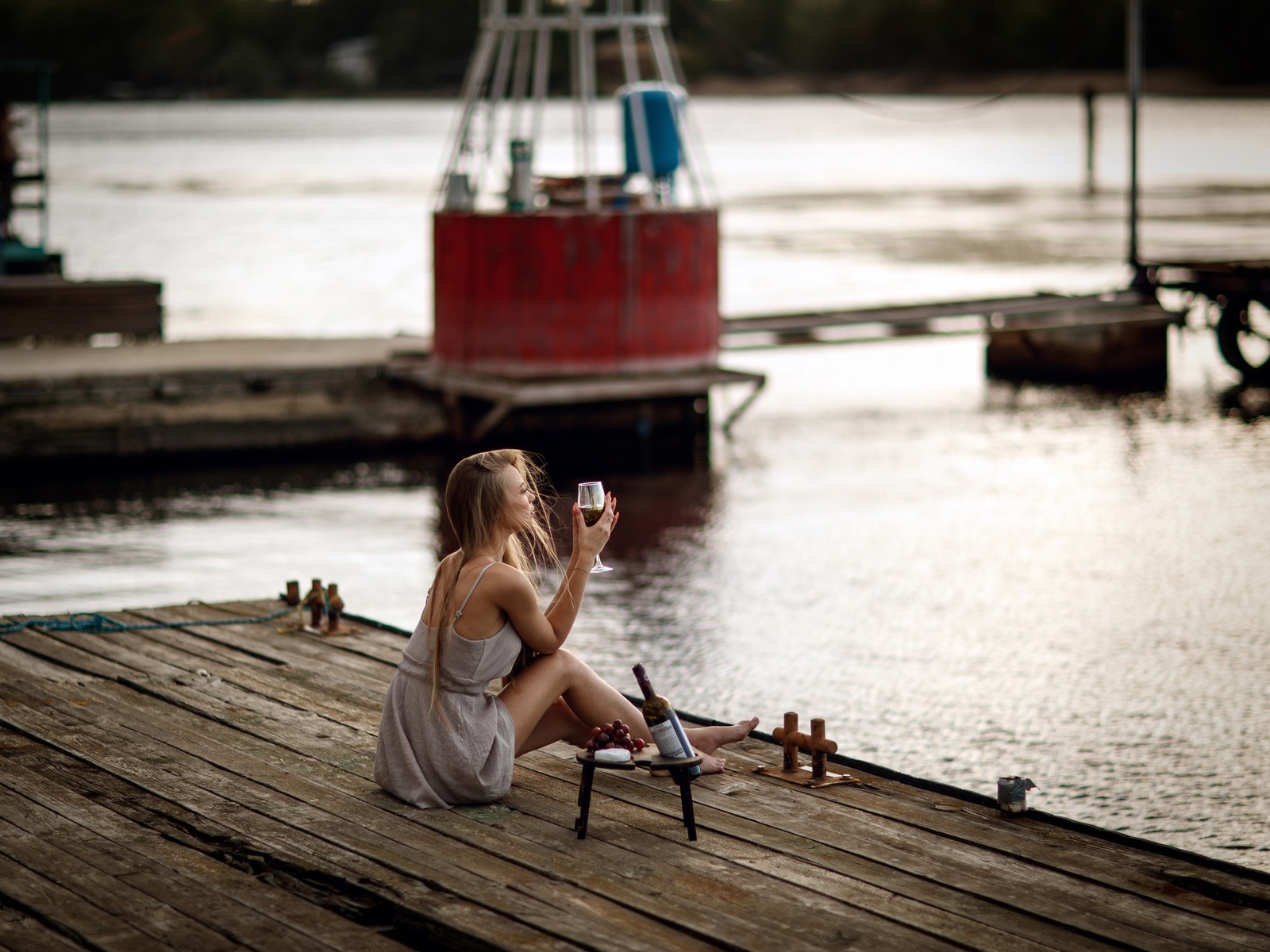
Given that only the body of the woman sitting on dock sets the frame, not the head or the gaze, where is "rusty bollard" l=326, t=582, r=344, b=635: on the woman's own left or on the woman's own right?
on the woman's own left

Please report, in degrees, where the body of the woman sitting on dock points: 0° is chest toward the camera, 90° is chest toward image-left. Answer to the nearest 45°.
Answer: approximately 225°

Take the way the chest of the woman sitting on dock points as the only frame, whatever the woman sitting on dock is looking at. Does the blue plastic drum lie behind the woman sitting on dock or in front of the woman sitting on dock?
in front

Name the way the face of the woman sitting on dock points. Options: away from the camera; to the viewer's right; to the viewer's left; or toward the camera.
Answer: to the viewer's right

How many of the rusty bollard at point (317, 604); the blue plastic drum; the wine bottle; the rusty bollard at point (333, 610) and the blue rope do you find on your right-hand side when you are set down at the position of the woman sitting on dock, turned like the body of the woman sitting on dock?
1

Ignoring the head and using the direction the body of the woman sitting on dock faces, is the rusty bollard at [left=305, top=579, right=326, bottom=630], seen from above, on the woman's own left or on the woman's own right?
on the woman's own left

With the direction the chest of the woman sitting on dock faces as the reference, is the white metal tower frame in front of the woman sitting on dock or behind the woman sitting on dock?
in front

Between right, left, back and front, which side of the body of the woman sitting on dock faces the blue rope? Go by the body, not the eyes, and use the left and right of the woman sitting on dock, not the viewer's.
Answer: left

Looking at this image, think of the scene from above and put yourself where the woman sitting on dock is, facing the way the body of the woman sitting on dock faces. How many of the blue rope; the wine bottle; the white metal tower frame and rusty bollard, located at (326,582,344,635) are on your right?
1
